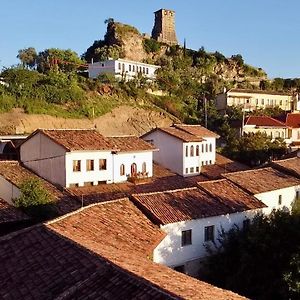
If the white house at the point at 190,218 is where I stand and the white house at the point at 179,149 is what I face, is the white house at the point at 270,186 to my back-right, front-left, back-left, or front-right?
front-right

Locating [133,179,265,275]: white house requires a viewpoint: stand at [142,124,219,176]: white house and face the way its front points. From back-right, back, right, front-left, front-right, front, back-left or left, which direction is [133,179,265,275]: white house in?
front-right

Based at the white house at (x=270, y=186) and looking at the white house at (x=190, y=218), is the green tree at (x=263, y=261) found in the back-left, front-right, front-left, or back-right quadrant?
front-left

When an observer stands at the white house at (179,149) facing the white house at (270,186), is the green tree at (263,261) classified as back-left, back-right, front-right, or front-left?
front-right

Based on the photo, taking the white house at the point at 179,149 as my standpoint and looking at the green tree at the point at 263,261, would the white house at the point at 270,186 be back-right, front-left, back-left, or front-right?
front-left

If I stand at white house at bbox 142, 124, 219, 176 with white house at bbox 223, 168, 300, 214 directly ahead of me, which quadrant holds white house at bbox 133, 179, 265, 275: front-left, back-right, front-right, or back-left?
front-right

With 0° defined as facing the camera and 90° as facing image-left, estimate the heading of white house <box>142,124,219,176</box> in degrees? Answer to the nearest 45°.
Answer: approximately 315°
